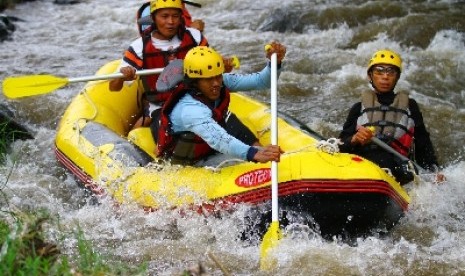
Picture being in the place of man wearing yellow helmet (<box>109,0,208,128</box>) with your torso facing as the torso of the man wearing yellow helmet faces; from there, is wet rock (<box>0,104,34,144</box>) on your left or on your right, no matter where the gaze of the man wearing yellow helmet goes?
on your right

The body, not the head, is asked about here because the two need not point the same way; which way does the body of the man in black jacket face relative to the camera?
toward the camera

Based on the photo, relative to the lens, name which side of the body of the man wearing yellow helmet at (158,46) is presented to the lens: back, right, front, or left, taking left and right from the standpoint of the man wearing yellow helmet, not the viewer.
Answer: front

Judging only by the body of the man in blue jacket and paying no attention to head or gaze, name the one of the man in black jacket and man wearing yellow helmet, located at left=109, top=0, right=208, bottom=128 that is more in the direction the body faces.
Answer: the man in black jacket

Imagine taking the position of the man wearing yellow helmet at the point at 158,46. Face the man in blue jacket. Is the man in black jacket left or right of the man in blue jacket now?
left

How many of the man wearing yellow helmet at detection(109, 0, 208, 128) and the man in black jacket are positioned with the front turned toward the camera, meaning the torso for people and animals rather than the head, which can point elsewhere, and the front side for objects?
2

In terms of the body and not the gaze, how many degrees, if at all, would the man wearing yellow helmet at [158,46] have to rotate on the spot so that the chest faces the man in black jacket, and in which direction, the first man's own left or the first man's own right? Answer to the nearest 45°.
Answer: approximately 45° to the first man's own left

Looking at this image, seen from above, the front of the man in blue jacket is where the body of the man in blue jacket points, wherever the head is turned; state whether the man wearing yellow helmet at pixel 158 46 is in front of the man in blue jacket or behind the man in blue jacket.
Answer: behind
